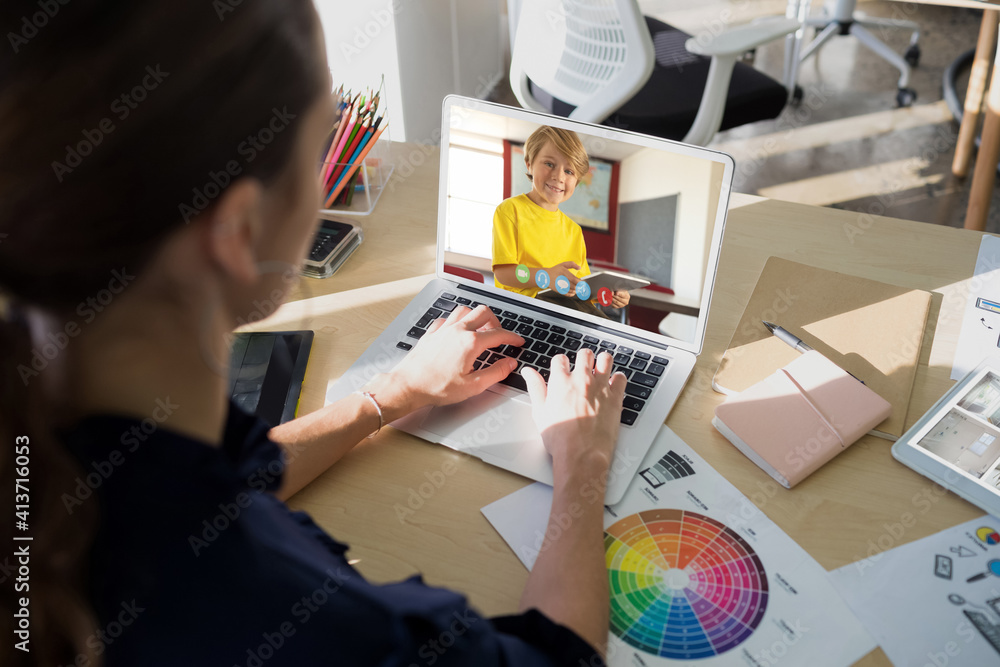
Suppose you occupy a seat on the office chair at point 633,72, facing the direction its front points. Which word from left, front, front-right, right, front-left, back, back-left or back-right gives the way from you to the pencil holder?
back

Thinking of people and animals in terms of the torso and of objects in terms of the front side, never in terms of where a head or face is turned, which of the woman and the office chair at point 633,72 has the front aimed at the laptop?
the woman

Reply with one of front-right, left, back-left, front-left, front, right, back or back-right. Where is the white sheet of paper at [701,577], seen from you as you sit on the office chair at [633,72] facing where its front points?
back-right

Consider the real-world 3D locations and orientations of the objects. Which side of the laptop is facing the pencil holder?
right

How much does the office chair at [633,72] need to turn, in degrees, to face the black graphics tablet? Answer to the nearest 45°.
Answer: approximately 135° to its right

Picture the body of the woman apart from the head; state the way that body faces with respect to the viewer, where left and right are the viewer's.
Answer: facing away from the viewer and to the right of the viewer

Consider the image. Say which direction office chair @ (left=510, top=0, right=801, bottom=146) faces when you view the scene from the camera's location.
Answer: facing away from the viewer and to the right of the viewer

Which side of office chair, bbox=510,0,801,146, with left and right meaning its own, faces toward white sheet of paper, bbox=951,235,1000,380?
right

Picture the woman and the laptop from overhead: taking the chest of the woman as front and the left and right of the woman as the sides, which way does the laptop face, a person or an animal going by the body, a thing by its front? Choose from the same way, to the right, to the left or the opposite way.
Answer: the opposite way

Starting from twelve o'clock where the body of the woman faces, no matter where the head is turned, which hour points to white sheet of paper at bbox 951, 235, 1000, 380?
The white sheet of paper is roughly at 1 o'clock from the woman.

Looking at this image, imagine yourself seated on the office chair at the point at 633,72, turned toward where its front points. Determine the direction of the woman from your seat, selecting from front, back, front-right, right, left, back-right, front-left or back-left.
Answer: back-right

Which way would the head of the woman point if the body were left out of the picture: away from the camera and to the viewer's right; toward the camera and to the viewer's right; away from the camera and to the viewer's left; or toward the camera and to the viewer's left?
away from the camera and to the viewer's right

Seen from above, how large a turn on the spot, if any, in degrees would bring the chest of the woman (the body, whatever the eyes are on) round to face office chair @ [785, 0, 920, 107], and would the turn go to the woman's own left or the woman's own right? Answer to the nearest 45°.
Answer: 0° — they already face it

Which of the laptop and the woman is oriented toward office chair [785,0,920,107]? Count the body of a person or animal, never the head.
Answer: the woman
